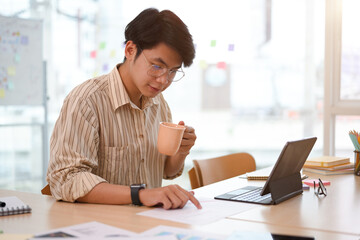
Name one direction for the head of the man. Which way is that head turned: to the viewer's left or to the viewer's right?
to the viewer's right

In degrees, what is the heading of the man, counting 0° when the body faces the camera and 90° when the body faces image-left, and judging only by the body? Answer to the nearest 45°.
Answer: approximately 315°

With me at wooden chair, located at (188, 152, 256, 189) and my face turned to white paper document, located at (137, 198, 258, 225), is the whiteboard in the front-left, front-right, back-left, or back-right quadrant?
back-right

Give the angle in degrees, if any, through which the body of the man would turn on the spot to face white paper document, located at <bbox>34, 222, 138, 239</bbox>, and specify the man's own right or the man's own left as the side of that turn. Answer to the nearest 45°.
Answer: approximately 45° to the man's own right

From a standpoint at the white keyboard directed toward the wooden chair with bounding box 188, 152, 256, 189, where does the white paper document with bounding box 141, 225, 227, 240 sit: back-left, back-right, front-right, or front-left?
back-left

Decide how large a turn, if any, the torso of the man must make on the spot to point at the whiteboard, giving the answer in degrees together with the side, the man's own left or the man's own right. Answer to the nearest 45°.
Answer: approximately 135° to the man's own left

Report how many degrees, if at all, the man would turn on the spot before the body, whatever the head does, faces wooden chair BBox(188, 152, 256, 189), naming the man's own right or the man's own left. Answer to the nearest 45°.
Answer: approximately 90° to the man's own left
